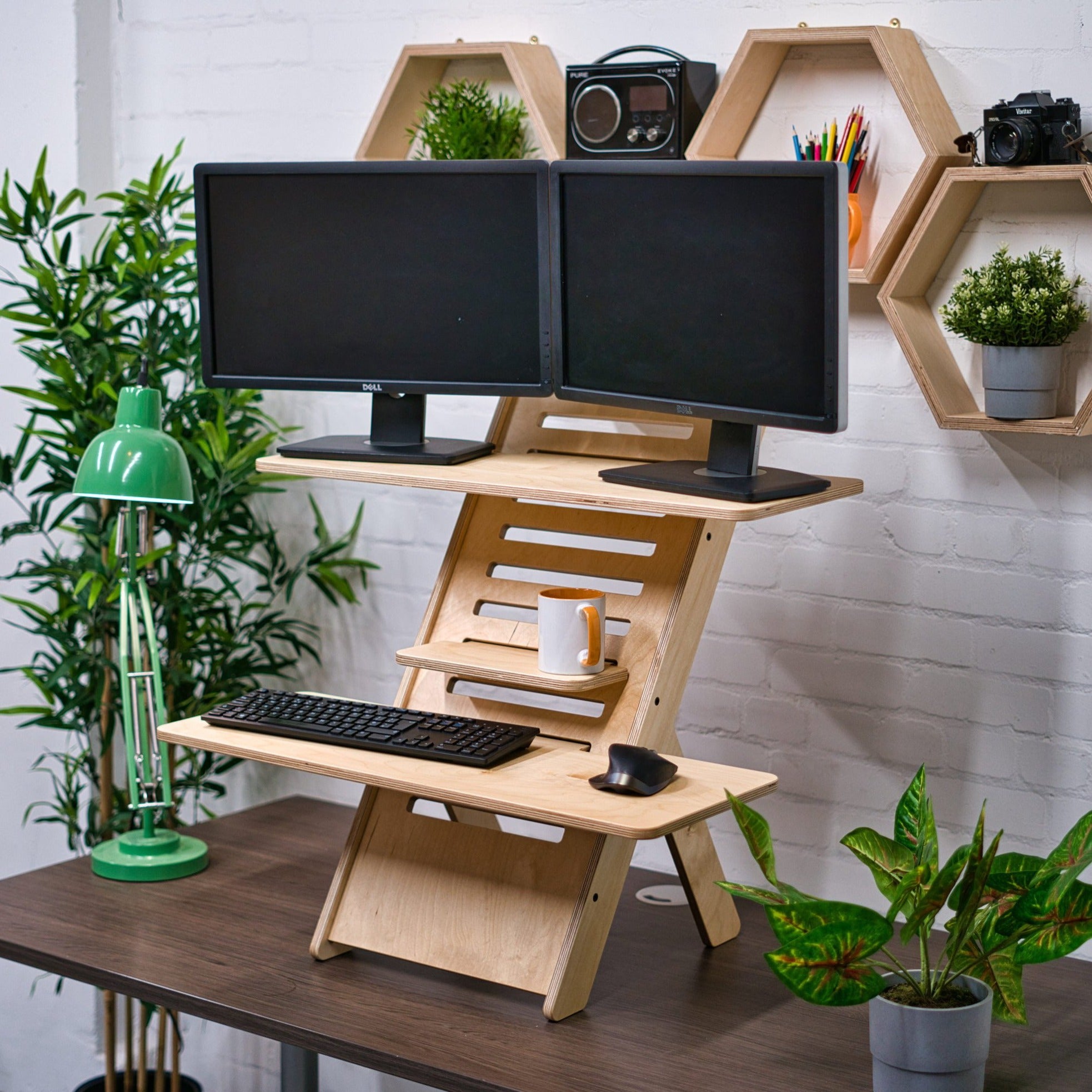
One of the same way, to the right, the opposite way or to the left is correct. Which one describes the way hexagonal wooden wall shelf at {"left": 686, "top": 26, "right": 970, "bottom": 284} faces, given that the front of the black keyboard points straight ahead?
the same way

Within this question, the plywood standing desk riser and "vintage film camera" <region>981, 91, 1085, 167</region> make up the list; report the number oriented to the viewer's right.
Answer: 0

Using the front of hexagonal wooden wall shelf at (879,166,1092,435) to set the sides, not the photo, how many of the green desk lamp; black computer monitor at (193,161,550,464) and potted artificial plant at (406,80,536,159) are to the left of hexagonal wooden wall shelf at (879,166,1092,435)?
0

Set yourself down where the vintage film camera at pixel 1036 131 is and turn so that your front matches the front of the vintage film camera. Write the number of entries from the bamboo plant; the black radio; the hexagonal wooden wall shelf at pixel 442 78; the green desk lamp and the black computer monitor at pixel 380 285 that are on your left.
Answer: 0

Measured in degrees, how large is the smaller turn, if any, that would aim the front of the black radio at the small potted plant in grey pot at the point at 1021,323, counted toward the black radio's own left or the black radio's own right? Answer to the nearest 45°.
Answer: approximately 90° to the black radio's own left

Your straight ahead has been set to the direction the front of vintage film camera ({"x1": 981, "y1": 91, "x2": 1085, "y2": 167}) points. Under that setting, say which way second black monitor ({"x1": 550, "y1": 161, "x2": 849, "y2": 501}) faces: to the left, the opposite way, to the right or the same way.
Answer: the same way

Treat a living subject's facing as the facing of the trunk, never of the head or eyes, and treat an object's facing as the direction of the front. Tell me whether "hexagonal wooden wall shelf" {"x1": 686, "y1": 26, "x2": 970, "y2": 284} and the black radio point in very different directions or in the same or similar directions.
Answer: same or similar directions

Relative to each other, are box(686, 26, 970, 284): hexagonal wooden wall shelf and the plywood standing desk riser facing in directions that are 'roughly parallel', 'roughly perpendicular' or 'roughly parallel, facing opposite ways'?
roughly parallel

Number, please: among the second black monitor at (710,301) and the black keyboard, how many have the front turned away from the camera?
0

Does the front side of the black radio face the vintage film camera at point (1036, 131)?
no

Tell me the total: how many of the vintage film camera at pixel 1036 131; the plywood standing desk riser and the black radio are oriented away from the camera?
0

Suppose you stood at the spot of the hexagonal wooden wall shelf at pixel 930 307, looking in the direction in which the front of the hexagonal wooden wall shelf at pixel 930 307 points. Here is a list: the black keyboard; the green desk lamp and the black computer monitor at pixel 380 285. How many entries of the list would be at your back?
0

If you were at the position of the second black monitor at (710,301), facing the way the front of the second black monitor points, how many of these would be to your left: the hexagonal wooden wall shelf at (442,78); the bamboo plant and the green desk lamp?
0

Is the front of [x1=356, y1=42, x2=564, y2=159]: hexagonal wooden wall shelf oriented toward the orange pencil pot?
no

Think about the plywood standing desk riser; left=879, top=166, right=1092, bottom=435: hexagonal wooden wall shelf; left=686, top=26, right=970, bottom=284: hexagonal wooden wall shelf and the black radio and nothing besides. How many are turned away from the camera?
0

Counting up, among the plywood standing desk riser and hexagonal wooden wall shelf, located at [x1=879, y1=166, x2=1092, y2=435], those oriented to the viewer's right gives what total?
0

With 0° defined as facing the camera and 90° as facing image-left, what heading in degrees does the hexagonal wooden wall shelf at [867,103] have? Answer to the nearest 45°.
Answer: approximately 45°

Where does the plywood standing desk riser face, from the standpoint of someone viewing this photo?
facing the viewer and to the left of the viewer
